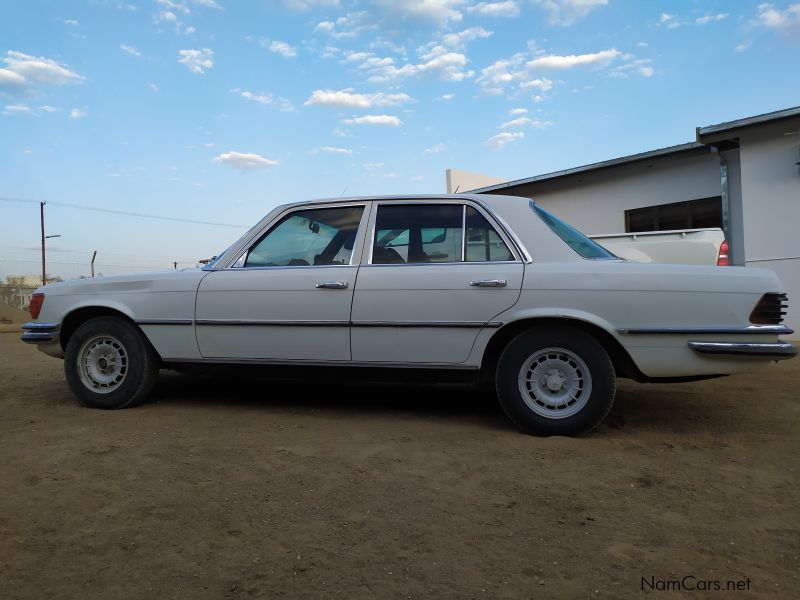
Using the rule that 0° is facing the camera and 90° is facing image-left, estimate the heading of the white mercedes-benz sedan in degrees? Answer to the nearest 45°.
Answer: approximately 90°

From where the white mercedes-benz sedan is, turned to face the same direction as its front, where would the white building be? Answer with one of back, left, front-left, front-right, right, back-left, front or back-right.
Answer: back-right
